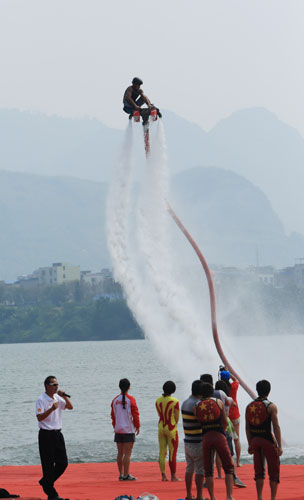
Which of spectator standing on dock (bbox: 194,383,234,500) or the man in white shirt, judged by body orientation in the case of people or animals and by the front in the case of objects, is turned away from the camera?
the spectator standing on dock

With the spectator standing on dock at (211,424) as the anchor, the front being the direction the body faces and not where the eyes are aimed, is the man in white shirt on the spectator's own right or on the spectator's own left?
on the spectator's own left

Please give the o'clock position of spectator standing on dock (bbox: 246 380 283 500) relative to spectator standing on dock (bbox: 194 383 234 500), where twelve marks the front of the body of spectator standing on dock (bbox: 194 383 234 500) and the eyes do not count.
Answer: spectator standing on dock (bbox: 246 380 283 500) is roughly at 3 o'clock from spectator standing on dock (bbox: 194 383 234 500).

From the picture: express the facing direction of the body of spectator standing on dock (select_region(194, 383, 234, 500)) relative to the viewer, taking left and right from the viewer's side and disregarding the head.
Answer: facing away from the viewer

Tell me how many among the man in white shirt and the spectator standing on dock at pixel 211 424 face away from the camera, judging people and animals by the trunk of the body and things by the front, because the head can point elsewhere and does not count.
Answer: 1

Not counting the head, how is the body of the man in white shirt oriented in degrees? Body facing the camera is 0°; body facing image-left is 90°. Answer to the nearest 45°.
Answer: approximately 315°

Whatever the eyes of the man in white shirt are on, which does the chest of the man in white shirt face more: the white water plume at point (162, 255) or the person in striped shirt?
the person in striped shirt
